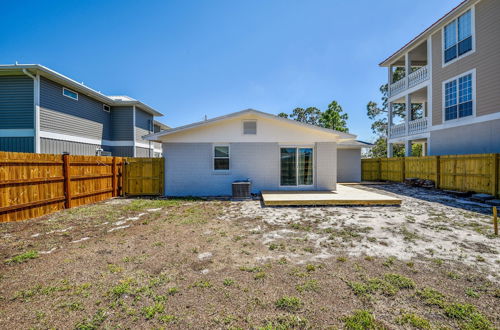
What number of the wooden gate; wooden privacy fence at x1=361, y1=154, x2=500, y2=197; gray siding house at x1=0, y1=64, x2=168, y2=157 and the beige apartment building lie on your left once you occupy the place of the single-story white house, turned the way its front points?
2
